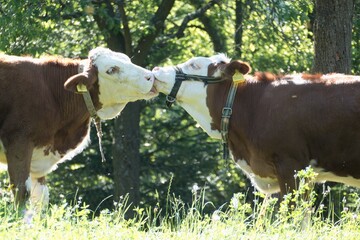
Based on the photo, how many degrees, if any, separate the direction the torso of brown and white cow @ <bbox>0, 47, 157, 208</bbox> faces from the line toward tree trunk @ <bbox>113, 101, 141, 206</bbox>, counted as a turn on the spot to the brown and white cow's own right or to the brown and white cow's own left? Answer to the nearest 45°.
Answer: approximately 90° to the brown and white cow's own left

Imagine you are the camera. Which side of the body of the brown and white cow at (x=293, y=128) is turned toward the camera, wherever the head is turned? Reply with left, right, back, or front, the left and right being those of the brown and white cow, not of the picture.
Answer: left

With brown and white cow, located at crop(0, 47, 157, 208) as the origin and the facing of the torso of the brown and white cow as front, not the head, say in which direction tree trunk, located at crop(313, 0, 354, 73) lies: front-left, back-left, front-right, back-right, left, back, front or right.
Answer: front

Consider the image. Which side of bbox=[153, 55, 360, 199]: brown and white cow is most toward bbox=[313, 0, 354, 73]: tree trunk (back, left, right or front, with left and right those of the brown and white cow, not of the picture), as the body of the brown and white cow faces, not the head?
right

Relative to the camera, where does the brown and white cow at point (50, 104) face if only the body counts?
to the viewer's right

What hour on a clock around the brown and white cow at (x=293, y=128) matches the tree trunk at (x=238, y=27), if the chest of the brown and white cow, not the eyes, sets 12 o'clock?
The tree trunk is roughly at 3 o'clock from the brown and white cow.
